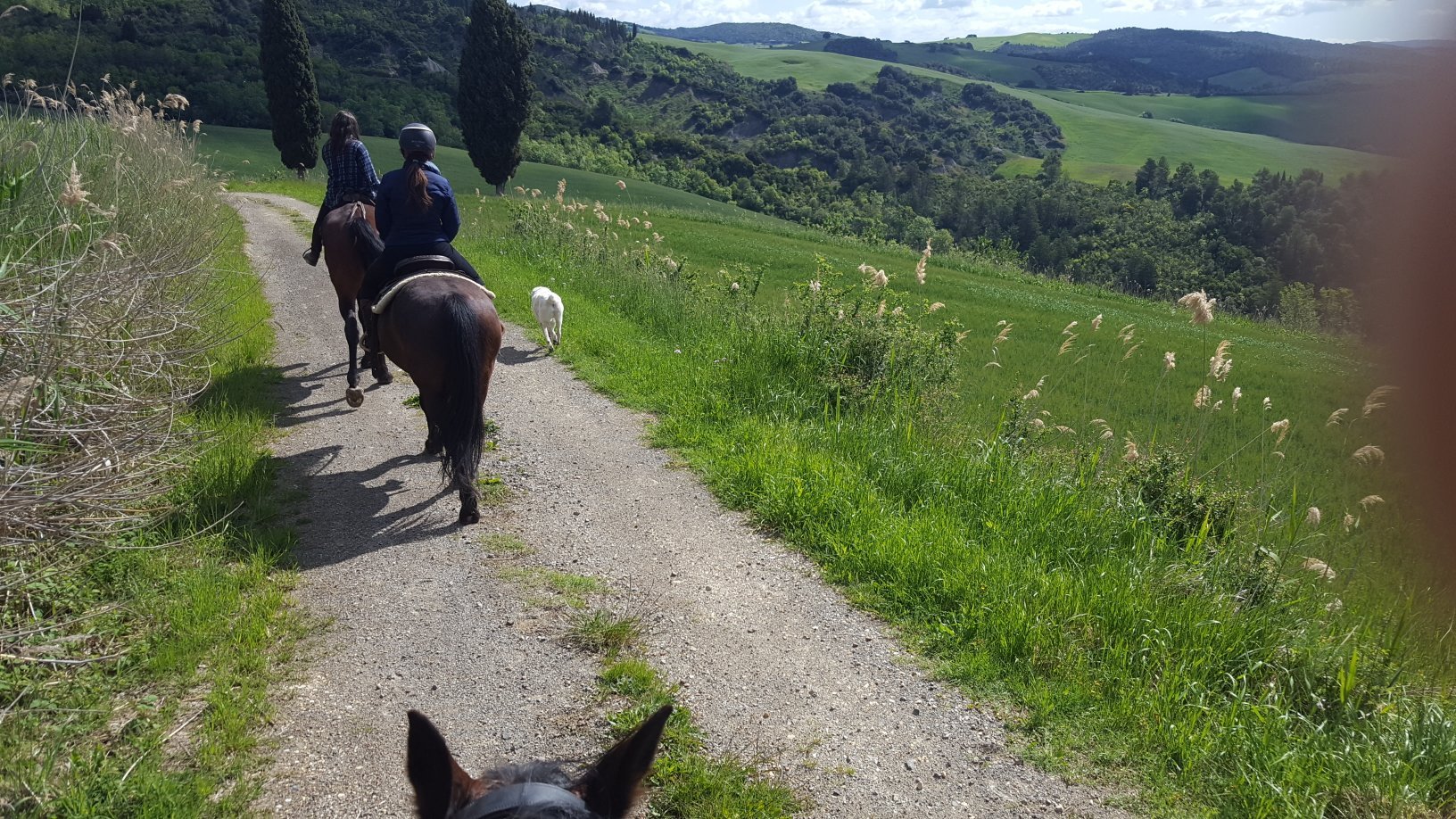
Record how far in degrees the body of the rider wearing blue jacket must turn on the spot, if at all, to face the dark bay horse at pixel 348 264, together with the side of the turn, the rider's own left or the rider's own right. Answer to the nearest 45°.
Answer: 0° — they already face it

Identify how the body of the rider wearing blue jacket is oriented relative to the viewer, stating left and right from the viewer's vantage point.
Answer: facing away from the viewer

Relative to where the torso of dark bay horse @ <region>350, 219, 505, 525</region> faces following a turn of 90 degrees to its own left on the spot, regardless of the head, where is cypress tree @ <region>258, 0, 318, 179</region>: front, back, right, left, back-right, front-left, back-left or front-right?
back-right

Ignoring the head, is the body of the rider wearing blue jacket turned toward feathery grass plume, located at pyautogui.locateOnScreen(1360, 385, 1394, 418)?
no

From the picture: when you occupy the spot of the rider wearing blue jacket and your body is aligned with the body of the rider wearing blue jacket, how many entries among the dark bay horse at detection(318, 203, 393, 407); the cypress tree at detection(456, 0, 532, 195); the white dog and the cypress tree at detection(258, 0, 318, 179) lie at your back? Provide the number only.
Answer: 0

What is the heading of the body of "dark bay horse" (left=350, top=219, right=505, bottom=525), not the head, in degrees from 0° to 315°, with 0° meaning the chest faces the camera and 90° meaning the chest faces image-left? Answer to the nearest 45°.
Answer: approximately 135°

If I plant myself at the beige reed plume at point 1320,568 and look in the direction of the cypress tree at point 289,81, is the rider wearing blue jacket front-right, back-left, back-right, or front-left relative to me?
front-left

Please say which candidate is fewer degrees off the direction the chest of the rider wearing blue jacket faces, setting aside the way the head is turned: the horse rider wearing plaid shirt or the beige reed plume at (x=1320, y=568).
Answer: the horse rider wearing plaid shirt

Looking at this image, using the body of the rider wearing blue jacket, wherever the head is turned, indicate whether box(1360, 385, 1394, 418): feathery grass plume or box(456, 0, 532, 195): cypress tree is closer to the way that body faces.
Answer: the cypress tree

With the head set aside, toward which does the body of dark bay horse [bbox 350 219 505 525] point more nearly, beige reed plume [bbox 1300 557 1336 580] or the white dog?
the white dog

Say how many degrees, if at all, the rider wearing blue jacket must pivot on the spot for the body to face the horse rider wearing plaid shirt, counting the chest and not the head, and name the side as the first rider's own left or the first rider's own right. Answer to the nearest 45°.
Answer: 0° — they already face them

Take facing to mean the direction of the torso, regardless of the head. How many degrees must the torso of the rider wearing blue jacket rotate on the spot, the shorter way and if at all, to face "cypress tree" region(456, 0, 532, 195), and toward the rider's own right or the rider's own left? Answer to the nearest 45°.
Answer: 0° — they already face it

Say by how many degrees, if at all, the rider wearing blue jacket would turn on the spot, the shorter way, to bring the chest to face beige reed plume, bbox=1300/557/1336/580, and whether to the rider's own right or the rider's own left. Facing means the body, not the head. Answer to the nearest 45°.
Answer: approximately 135° to the rider's own right

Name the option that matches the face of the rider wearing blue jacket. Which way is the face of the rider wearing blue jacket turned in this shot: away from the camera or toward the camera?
away from the camera

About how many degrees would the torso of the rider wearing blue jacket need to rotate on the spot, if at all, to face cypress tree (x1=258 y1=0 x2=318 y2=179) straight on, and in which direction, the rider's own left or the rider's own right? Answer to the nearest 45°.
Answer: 0° — they already face it
